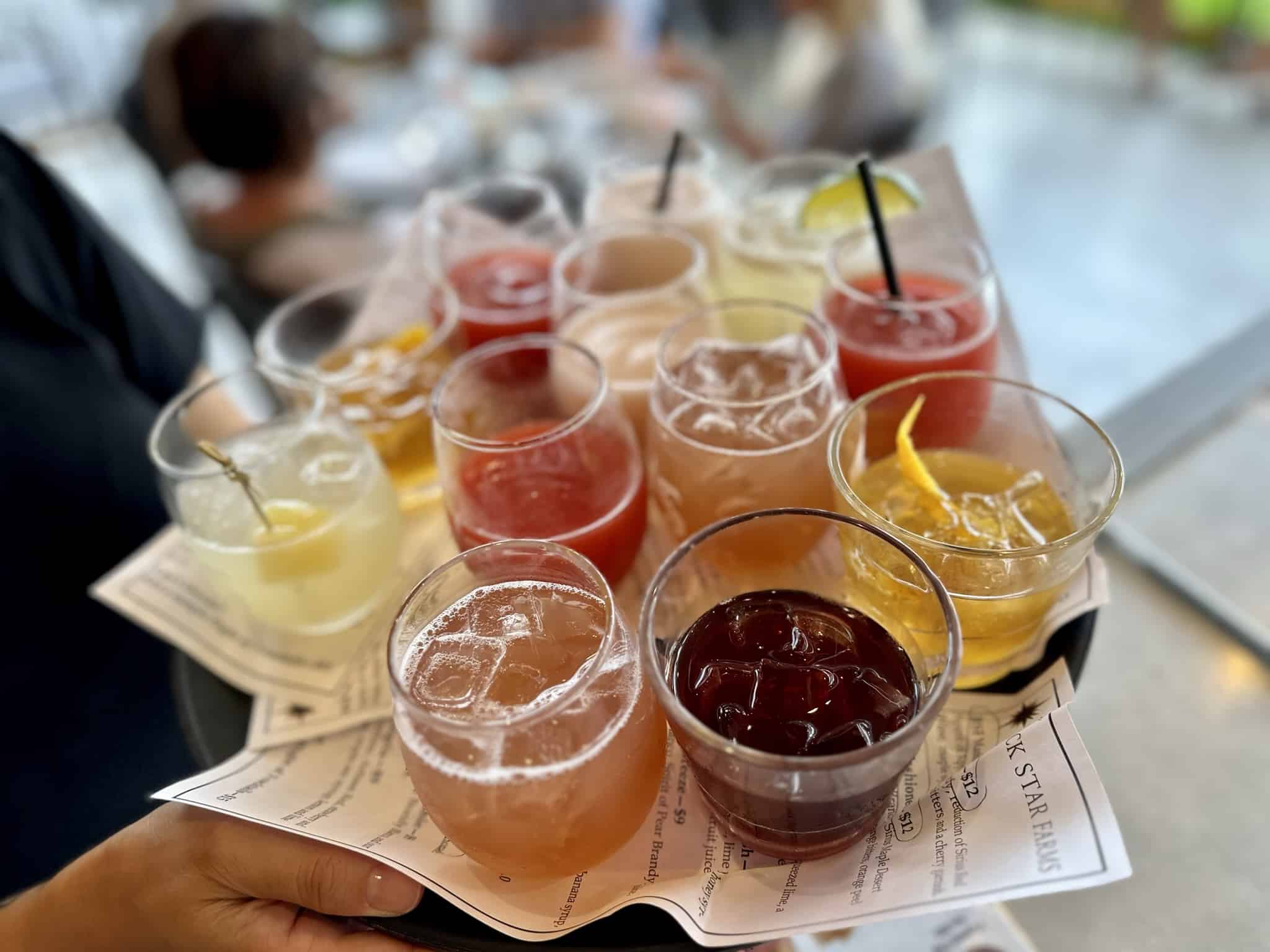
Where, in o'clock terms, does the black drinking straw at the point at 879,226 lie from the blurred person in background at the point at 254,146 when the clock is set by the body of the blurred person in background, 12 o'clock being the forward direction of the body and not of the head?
The black drinking straw is roughly at 4 o'clock from the blurred person in background.

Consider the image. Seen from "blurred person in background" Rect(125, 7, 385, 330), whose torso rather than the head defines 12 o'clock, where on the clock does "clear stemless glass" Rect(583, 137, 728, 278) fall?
The clear stemless glass is roughly at 4 o'clock from the blurred person in background.

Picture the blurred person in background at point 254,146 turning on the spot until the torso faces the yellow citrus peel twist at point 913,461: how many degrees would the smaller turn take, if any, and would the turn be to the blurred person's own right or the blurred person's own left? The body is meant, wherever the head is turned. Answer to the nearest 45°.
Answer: approximately 135° to the blurred person's own right

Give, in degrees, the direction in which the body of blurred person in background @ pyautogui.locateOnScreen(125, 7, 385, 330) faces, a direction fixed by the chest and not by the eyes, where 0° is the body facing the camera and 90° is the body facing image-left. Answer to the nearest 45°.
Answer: approximately 225°

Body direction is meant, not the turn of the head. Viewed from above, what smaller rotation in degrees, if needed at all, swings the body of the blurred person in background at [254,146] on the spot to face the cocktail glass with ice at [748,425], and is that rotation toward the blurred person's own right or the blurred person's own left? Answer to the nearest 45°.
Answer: approximately 135° to the blurred person's own right

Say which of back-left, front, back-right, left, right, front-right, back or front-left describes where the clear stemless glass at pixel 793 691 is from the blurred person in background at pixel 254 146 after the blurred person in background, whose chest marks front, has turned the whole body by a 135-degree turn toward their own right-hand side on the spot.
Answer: front

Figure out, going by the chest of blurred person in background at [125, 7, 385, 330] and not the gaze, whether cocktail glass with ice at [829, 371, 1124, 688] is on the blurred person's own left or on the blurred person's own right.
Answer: on the blurred person's own right

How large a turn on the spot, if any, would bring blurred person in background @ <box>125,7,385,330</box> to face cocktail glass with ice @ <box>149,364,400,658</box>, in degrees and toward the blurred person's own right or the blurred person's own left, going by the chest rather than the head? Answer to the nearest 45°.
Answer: approximately 135° to the blurred person's own right

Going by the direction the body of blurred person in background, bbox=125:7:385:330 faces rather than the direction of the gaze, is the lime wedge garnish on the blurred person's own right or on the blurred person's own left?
on the blurred person's own right

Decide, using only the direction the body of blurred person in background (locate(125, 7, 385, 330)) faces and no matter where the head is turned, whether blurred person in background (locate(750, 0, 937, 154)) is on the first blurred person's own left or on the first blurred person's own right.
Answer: on the first blurred person's own right
